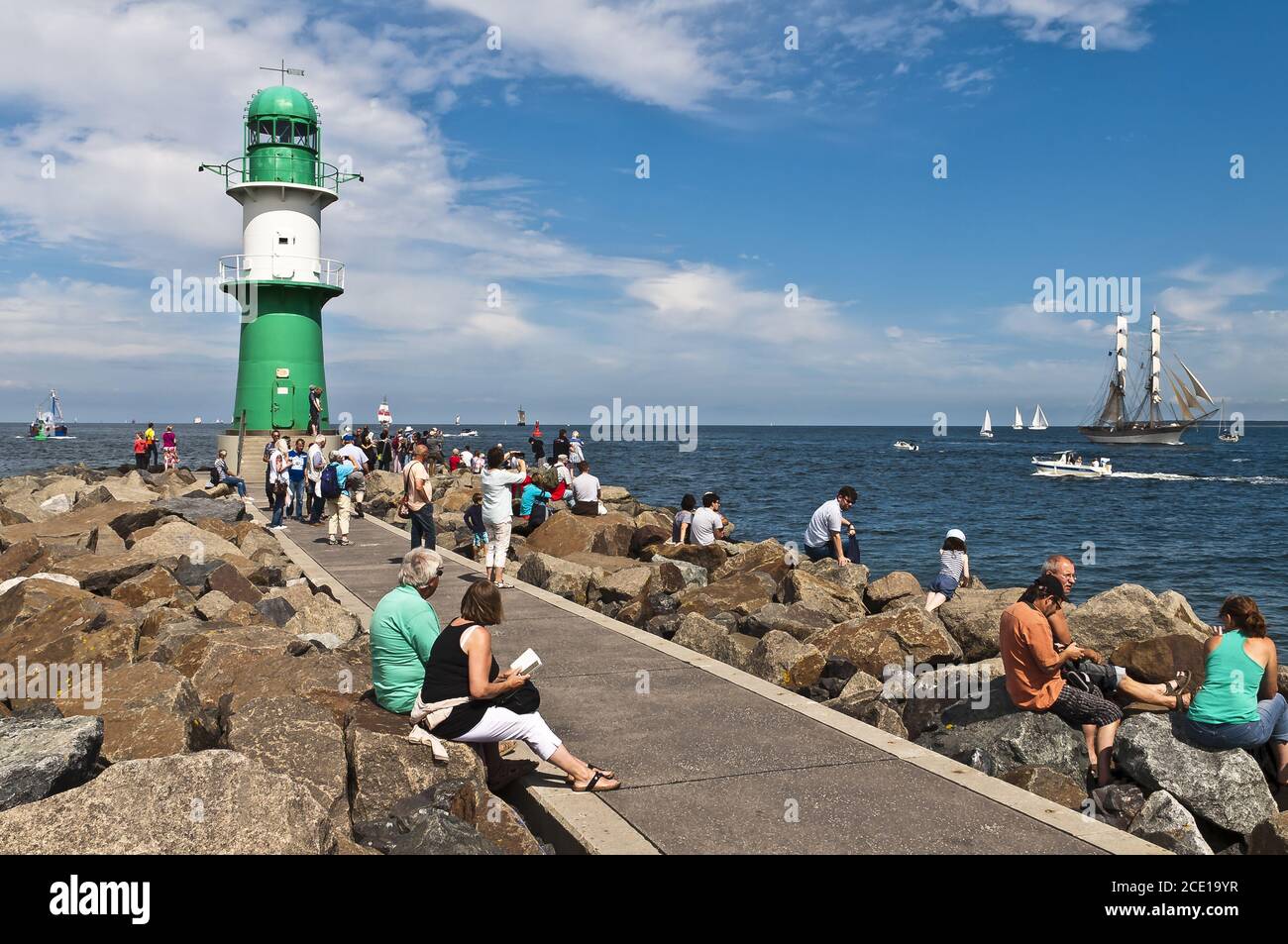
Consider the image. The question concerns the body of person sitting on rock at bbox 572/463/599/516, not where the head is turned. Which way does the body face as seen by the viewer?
away from the camera

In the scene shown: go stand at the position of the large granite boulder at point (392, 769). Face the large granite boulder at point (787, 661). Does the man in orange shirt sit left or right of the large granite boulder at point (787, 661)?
right

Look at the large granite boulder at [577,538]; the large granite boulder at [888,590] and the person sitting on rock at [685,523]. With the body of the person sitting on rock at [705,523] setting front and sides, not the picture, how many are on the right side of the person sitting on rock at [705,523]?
1

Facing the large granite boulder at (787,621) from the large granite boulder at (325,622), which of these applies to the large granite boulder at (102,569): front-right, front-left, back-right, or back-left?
back-left

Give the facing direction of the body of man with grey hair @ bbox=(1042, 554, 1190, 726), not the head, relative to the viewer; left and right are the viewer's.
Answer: facing to the right of the viewer

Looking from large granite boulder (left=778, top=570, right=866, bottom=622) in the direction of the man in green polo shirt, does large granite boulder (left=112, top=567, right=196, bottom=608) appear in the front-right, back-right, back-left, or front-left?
front-right

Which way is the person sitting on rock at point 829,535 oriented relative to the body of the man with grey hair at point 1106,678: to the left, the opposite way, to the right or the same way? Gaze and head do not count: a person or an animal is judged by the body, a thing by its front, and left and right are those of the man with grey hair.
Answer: the same way
